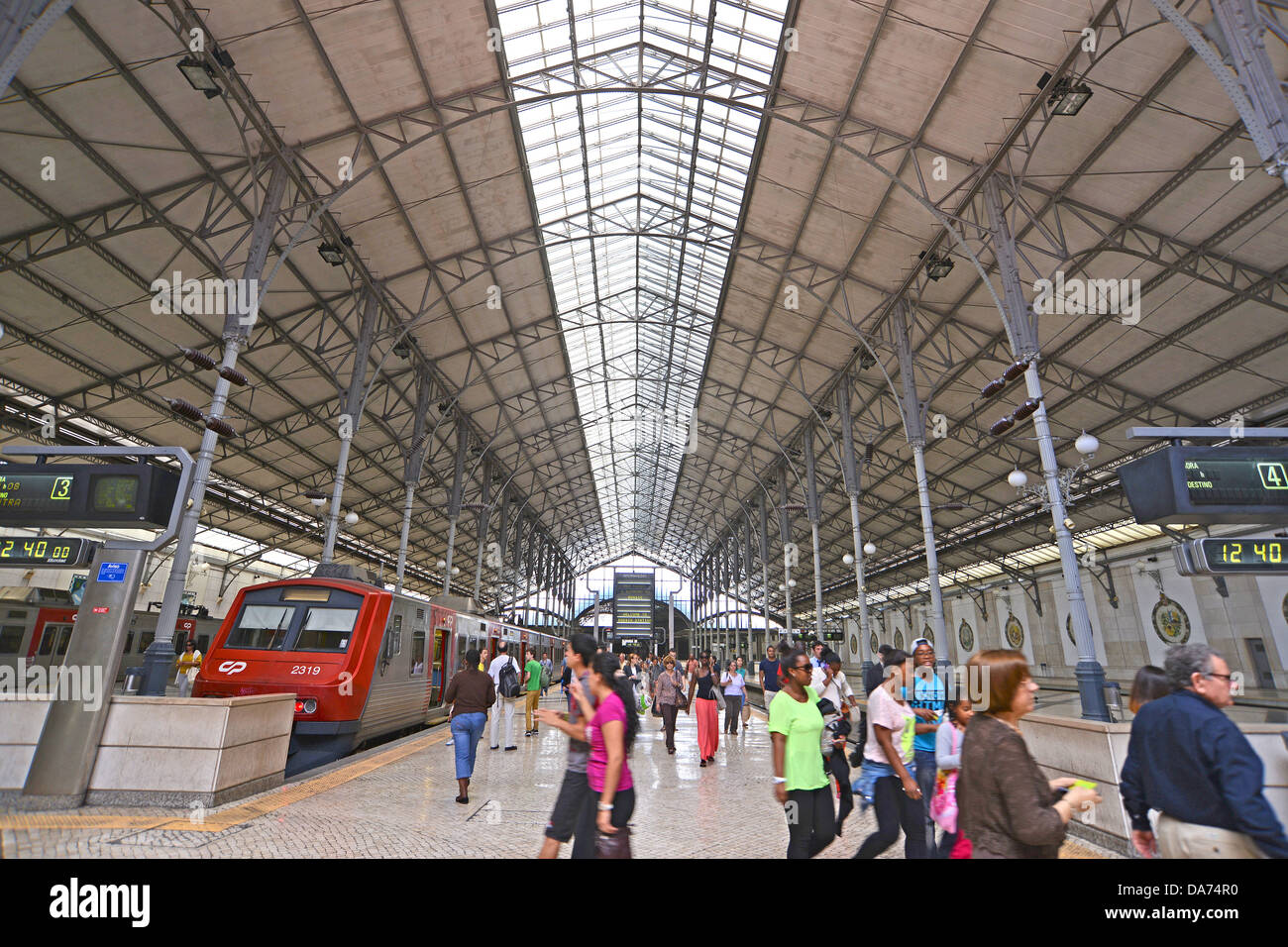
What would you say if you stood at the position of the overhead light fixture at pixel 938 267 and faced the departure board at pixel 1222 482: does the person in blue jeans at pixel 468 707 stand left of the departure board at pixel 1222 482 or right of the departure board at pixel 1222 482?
right

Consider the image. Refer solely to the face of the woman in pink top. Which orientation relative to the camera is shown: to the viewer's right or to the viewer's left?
to the viewer's left

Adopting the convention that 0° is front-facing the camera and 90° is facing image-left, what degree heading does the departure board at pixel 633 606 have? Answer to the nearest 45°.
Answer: approximately 0°

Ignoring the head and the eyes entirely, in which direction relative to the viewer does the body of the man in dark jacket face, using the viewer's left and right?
facing away from the viewer and to the right of the viewer

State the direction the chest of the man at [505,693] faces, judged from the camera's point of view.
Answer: away from the camera
